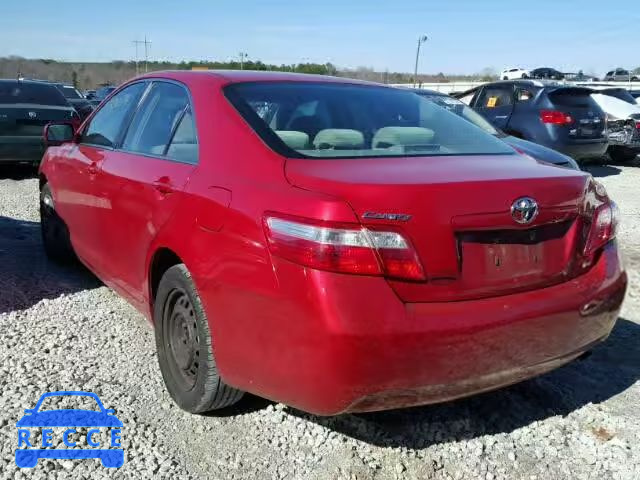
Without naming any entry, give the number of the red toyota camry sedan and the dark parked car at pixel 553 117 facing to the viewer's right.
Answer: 0

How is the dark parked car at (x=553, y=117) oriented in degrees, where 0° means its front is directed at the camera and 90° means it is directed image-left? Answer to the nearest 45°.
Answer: approximately 135°

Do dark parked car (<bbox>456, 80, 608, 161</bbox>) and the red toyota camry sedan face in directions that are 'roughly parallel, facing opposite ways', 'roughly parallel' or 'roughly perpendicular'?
roughly parallel

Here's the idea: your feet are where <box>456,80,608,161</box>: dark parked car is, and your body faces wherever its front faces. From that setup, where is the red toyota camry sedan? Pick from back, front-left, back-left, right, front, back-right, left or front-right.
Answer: back-left

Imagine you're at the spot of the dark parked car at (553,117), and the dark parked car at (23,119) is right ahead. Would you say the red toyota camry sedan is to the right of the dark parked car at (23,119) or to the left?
left

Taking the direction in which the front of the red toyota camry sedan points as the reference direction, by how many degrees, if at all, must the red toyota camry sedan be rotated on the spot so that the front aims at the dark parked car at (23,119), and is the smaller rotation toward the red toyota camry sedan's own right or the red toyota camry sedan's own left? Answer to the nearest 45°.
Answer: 0° — it already faces it

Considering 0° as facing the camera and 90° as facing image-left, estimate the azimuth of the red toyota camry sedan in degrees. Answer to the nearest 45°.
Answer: approximately 135°

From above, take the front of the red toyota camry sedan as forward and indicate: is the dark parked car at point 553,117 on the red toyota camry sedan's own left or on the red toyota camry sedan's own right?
on the red toyota camry sedan's own right

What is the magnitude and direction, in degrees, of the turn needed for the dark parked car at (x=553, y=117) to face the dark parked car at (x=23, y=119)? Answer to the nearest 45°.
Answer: approximately 90° to its left

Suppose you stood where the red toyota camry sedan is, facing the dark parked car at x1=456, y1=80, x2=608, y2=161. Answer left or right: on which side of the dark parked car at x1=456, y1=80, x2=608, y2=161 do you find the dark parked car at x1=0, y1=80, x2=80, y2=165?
left
